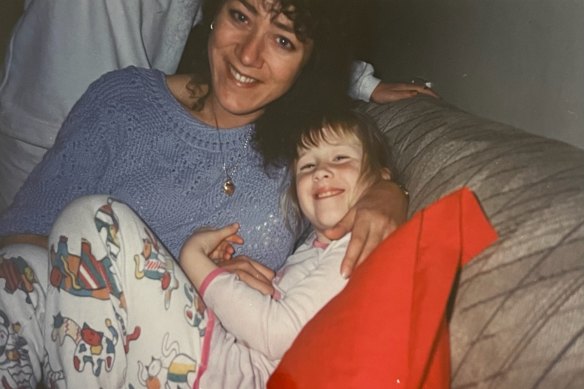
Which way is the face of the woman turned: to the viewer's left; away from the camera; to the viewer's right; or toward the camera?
toward the camera

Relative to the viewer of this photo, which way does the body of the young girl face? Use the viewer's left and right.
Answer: facing the viewer and to the left of the viewer

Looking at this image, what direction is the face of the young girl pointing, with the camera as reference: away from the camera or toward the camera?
toward the camera
